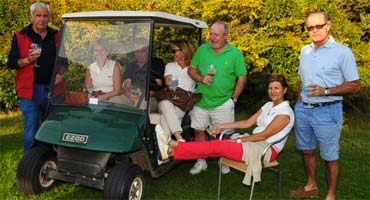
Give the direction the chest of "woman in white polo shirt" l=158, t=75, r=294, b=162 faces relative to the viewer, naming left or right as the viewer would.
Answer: facing to the left of the viewer

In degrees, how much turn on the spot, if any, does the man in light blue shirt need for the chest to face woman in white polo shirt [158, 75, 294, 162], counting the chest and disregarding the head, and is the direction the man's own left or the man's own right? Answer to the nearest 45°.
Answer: approximately 45° to the man's own right

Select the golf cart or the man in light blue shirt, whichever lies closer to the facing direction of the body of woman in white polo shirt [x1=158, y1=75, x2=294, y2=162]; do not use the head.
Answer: the golf cart

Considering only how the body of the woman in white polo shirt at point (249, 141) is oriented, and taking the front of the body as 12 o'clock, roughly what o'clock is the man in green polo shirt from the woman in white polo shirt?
The man in green polo shirt is roughly at 2 o'clock from the woman in white polo shirt.

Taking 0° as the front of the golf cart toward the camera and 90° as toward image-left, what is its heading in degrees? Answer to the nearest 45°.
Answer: approximately 45°

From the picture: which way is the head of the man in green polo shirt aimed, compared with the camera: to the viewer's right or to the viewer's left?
to the viewer's left

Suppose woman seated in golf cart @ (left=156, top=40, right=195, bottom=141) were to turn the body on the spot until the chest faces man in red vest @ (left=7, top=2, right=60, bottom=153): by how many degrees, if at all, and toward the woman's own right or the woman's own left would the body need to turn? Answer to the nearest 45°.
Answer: approximately 45° to the woman's own right

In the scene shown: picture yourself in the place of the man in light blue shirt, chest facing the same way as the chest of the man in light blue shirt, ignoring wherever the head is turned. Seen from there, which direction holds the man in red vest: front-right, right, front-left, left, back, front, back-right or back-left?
front-right
